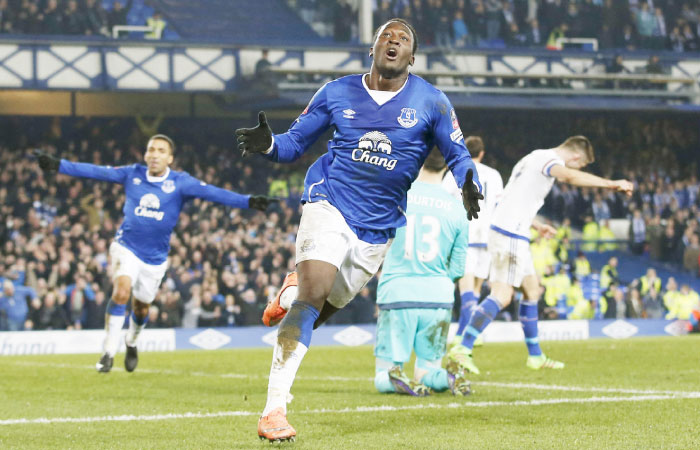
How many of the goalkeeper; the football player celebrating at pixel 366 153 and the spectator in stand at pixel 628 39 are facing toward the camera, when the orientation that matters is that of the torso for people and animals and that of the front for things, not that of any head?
2

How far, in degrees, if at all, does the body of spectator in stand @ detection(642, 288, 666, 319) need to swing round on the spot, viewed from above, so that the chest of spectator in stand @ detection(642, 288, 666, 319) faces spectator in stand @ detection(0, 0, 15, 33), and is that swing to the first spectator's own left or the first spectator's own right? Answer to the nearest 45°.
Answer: approximately 90° to the first spectator's own right

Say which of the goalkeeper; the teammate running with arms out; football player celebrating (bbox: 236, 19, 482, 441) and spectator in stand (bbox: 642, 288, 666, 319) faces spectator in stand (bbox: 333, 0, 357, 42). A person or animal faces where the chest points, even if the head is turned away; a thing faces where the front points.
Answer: the goalkeeper

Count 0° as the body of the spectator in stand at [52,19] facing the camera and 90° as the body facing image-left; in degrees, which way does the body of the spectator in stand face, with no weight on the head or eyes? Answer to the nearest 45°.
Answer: approximately 0°

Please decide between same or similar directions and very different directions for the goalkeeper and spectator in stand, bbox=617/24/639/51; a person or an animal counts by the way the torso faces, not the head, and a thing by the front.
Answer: very different directions

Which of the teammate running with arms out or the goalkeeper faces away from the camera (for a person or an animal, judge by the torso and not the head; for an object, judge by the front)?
the goalkeeper

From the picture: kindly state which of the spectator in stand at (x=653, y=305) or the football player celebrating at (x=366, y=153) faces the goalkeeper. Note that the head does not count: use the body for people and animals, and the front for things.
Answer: the spectator in stand

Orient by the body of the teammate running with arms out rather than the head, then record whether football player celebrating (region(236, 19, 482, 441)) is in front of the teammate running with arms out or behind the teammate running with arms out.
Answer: in front

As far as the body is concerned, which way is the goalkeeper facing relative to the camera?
away from the camera

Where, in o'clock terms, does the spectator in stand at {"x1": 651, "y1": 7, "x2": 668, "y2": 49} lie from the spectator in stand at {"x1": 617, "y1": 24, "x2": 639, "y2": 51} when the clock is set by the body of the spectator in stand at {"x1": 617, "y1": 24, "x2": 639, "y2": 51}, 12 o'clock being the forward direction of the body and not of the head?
the spectator in stand at {"x1": 651, "y1": 7, "x2": 668, "y2": 49} is roughly at 8 o'clock from the spectator in stand at {"x1": 617, "y1": 24, "x2": 639, "y2": 51}.
